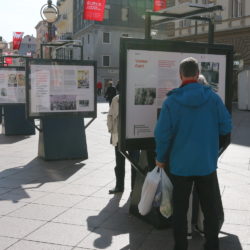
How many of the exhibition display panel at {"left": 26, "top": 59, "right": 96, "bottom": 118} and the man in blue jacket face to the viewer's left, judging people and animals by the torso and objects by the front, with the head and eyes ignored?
0

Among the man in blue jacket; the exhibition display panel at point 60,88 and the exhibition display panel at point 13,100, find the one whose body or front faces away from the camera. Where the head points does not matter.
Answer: the man in blue jacket

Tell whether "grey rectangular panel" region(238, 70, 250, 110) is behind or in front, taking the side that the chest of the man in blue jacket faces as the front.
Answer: in front

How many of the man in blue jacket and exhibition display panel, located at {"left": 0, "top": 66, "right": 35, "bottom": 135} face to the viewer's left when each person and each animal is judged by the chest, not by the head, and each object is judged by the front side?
0

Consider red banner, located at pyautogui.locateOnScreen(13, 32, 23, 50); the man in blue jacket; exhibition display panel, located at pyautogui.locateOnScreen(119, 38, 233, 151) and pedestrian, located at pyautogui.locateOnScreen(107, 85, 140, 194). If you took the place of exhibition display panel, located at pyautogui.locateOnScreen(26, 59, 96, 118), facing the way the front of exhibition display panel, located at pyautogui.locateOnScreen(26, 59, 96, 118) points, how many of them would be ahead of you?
3

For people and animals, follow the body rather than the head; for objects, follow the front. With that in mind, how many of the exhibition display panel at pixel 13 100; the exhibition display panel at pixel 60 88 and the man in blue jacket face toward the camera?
2

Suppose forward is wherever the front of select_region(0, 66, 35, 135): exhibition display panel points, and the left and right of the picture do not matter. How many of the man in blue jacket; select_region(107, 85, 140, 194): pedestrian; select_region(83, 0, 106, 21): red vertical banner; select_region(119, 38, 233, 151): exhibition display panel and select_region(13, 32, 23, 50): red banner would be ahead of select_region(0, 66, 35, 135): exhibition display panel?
3

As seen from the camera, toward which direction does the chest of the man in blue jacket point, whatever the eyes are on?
away from the camera

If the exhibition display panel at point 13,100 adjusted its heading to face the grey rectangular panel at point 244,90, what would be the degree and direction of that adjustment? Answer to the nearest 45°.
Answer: approximately 135° to its left

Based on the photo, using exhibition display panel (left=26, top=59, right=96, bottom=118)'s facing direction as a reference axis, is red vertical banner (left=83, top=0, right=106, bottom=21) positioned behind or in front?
behind
